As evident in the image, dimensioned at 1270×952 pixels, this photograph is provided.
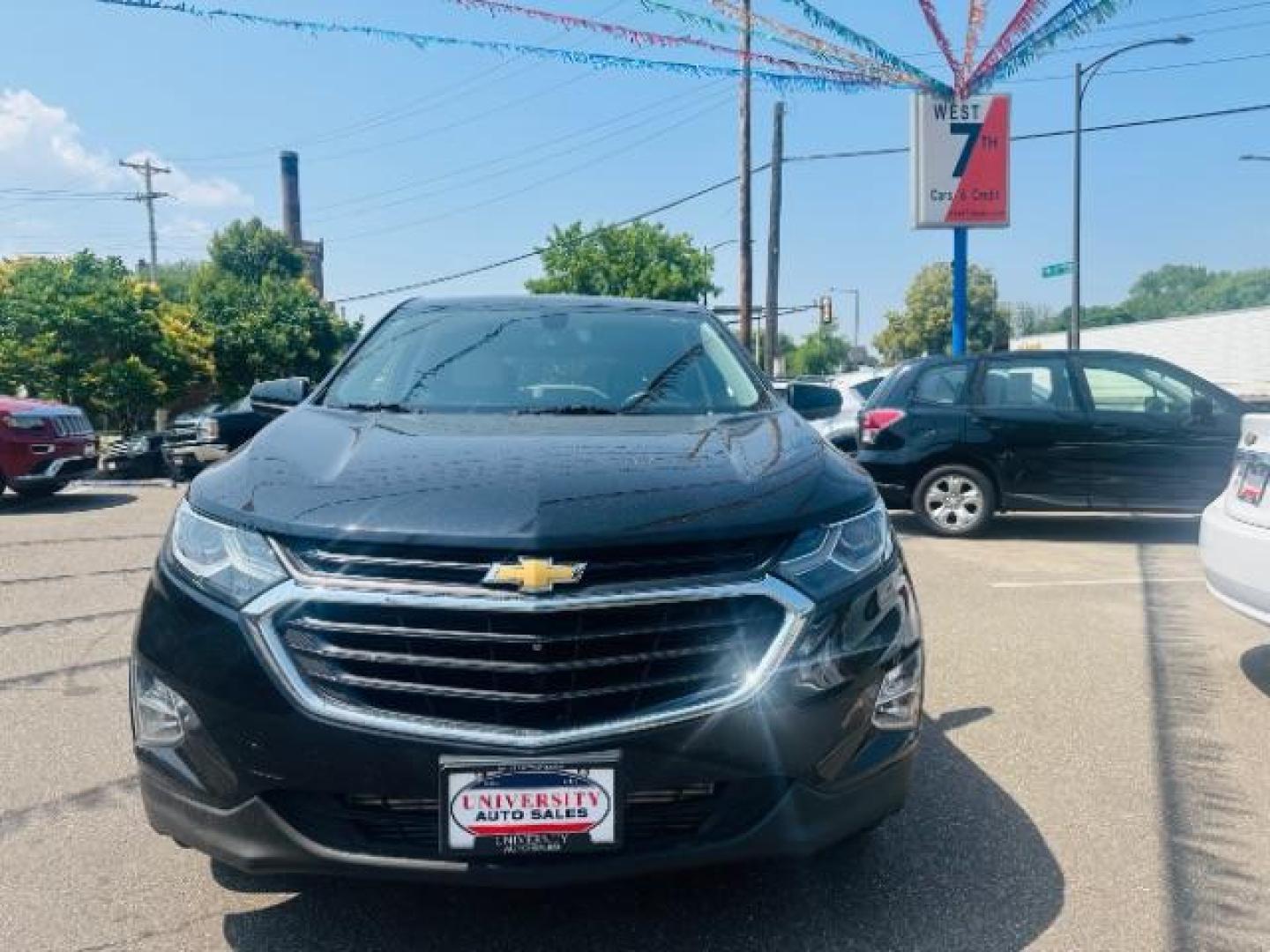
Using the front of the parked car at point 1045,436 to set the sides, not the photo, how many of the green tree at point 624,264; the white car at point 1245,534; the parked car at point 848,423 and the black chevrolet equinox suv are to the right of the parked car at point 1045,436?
2

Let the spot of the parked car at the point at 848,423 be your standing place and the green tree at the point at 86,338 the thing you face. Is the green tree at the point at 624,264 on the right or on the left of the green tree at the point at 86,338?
right

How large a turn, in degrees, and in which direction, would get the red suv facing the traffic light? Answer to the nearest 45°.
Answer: approximately 90° to its left

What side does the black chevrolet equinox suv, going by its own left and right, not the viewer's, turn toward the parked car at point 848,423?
back

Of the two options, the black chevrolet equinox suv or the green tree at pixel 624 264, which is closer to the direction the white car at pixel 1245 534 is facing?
the green tree

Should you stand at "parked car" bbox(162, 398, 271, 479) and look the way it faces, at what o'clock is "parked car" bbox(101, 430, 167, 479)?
"parked car" bbox(101, 430, 167, 479) is roughly at 3 o'clock from "parked car" bbox(162, 398, 271, 479).

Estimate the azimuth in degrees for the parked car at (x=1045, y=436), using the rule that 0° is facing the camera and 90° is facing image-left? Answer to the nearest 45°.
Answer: approximately 270°
